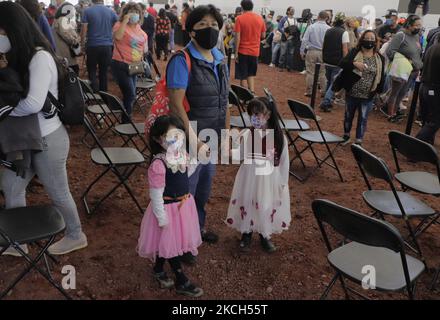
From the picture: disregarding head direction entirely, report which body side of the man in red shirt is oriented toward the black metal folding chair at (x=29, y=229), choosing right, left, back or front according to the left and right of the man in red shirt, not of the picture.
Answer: back

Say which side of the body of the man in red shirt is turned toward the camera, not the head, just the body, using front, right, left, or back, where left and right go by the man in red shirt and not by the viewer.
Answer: back

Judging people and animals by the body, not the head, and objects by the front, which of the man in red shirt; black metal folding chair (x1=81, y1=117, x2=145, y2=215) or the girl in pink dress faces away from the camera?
the man in red shirt

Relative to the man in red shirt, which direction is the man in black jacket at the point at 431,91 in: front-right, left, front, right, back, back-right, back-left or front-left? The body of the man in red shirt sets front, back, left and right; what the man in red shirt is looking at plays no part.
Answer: back-right

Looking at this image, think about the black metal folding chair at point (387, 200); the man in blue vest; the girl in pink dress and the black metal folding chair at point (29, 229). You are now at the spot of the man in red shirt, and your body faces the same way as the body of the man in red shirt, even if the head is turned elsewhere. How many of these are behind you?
4

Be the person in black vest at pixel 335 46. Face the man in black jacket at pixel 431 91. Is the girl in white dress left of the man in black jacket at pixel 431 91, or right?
right

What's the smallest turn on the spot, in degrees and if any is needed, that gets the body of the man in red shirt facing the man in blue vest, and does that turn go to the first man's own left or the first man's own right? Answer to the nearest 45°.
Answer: approximately 180°
